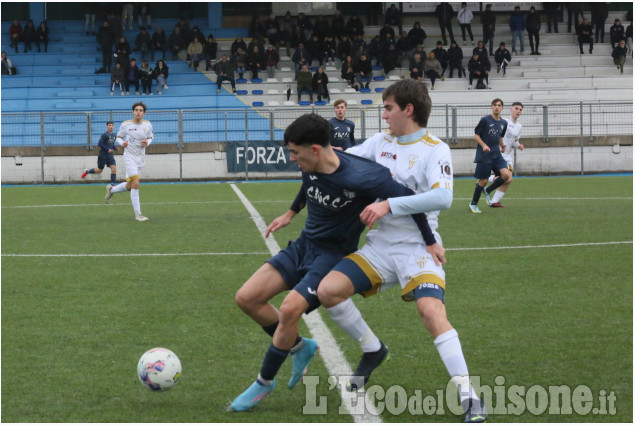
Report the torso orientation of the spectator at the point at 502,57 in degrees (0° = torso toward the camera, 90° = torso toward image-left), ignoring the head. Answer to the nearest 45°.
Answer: approximately 0°

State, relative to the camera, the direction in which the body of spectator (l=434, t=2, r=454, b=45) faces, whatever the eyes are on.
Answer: toward the camera

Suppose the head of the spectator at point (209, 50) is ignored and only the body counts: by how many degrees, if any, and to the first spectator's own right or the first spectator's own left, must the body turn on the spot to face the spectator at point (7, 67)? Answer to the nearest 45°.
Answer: approximately 90° to the first spectator's own right

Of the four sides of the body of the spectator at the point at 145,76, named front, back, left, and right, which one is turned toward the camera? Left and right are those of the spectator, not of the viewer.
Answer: front

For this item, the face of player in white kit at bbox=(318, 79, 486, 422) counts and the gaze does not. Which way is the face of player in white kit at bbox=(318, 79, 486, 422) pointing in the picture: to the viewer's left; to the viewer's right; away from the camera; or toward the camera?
to the viewer's left

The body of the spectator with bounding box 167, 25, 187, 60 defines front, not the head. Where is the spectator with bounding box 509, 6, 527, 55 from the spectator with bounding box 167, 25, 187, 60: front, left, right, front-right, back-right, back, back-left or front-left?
left

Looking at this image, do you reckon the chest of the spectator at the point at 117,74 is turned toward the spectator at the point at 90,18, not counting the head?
no

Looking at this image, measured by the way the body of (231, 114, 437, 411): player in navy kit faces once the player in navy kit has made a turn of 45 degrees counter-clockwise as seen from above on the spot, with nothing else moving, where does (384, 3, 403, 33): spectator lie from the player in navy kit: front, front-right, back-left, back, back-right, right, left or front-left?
back

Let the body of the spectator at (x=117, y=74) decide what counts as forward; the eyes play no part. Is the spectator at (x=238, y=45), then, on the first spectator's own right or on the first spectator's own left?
on the first spectator's own left

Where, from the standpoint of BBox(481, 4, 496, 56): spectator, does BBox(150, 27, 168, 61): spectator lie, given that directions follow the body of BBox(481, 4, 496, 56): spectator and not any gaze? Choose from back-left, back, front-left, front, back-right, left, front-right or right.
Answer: right

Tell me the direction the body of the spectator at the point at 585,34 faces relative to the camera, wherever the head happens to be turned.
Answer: toward the camera

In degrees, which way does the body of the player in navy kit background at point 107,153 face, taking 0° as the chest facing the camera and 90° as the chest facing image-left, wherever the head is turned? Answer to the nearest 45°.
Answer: approximately 315°

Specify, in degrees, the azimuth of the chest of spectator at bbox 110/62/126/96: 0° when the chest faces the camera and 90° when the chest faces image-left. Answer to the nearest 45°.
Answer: approximately 0°
